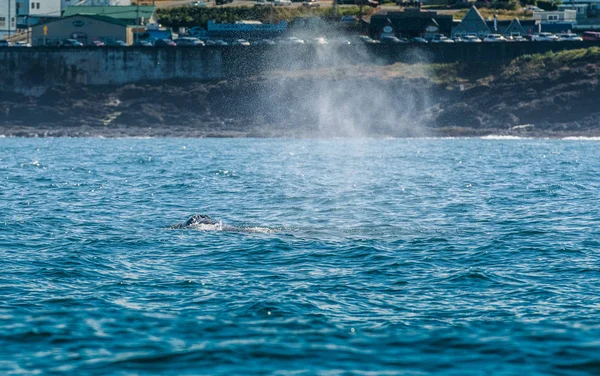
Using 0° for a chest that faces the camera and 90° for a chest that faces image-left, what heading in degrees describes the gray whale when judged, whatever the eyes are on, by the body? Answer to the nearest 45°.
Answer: approximately 90°
